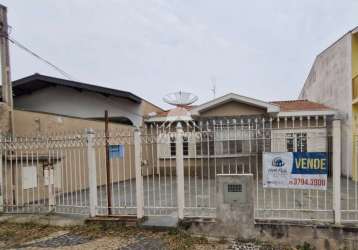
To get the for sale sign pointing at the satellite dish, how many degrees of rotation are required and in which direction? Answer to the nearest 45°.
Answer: approximately 135° to its right

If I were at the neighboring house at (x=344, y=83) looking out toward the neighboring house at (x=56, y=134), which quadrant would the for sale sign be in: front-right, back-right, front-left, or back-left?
front-left

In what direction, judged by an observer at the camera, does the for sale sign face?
facing the viewer

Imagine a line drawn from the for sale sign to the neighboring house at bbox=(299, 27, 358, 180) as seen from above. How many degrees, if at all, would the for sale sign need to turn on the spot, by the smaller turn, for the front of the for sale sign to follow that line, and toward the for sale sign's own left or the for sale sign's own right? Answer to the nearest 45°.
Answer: approximately 180°
